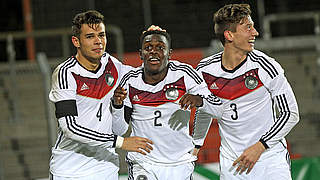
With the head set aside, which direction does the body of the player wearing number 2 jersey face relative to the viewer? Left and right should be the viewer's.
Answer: facing the viewer

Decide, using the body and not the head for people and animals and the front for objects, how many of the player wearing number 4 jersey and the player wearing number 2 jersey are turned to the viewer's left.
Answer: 0

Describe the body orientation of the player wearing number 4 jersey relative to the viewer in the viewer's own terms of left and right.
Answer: facing the viewer and to the right of the viewer

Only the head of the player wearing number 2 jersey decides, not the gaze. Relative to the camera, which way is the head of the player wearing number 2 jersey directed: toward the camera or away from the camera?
toward the camera

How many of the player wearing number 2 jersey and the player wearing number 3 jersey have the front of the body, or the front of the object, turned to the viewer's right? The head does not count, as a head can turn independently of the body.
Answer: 0

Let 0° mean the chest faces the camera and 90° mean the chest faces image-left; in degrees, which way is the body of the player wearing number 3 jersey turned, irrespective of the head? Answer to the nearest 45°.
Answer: approximately 45°

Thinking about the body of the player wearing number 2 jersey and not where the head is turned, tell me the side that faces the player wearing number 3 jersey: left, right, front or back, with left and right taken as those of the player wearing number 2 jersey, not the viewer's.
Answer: left

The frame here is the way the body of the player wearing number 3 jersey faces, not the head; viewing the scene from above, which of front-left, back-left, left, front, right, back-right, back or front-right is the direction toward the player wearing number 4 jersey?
front-right
